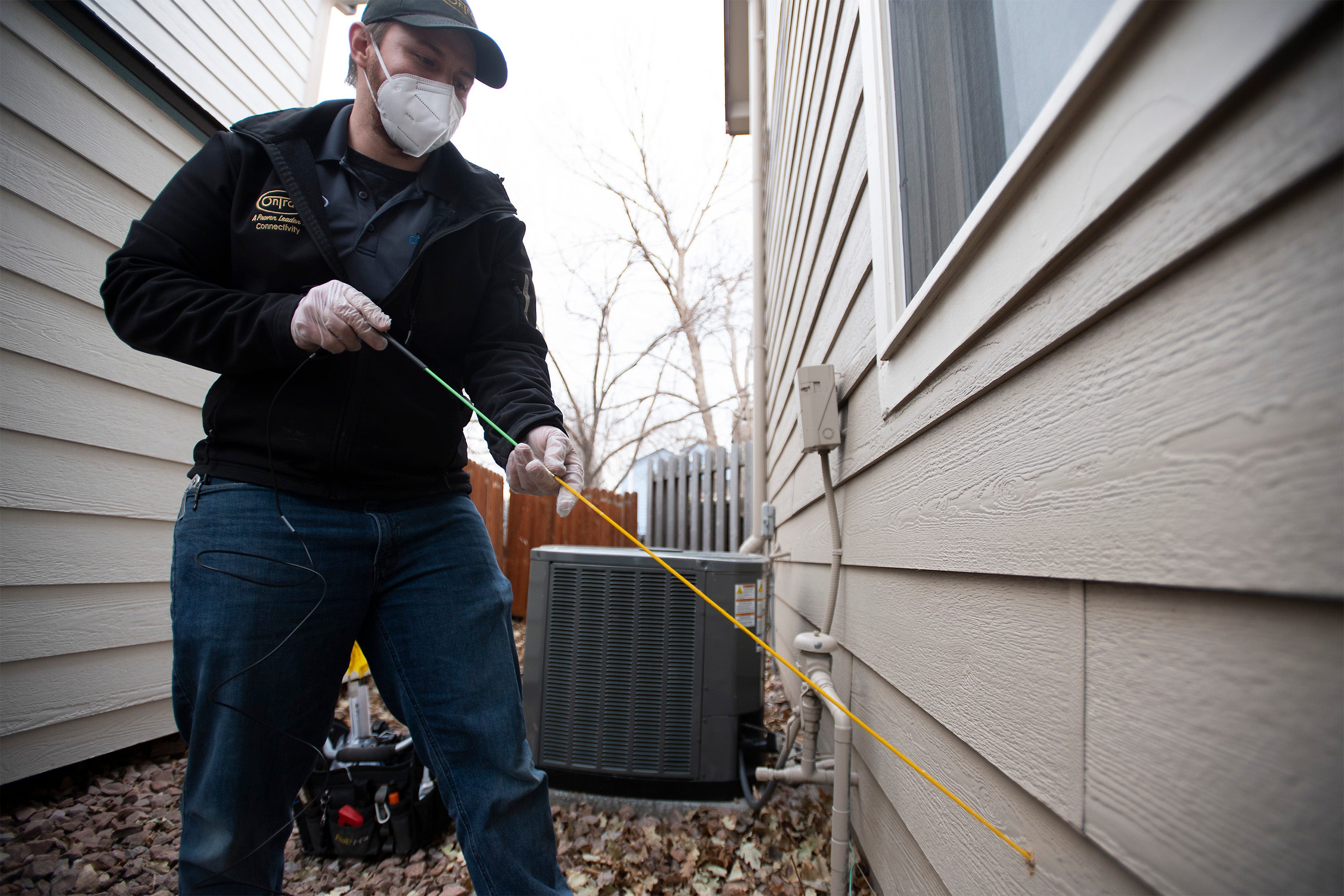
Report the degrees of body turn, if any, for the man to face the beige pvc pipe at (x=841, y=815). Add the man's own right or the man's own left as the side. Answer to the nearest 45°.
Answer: approximately 45° to the man's own left

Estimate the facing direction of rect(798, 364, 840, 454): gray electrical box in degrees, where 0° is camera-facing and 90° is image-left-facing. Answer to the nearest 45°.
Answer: approximately 45°

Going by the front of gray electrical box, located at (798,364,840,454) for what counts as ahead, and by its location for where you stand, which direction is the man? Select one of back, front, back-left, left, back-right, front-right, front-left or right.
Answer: front

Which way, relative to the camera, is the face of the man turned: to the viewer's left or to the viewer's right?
to the viewer's right

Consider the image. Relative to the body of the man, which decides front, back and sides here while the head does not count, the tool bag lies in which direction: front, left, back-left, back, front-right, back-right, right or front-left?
back-left

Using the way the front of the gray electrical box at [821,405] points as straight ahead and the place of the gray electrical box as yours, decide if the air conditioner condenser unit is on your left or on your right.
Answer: on your right

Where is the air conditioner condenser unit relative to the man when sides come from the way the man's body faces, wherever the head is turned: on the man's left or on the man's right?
on the man's left

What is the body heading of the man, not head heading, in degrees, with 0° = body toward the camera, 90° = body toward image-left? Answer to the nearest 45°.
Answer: approximately 315°

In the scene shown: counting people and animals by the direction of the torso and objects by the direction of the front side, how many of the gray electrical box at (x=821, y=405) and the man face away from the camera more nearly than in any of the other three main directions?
0
